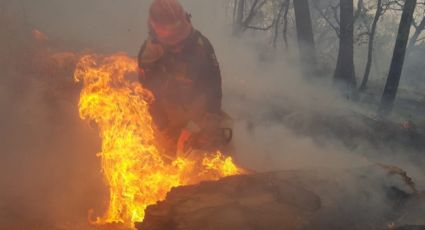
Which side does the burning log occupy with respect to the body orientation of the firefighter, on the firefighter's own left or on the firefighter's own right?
on the firefighter's own left

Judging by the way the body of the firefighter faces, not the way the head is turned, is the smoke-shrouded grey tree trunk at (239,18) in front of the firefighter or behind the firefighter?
behind

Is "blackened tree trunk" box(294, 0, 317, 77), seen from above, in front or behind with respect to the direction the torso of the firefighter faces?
behind

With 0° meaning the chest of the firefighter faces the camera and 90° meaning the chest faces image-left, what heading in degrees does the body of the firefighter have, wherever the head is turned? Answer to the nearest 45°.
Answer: approximately 45°

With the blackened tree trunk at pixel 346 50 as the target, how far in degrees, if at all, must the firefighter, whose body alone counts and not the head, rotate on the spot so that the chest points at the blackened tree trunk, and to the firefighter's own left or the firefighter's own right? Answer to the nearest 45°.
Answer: approximately 180°

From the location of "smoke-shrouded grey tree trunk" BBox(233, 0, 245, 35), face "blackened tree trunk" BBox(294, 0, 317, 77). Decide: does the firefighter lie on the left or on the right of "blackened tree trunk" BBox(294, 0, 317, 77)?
right

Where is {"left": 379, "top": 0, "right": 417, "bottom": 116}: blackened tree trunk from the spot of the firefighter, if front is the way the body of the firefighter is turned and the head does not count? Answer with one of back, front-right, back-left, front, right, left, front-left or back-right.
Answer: back

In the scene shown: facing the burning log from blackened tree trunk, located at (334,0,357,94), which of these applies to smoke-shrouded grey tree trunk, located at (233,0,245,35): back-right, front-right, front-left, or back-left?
back-right
